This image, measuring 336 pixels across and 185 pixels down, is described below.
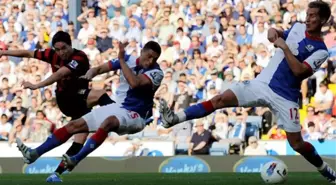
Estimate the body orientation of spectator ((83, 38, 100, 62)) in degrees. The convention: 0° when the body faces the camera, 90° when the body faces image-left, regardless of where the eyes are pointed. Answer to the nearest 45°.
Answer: approximately 0°

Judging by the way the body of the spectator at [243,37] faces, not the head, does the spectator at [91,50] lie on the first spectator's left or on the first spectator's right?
on the first spectator's right

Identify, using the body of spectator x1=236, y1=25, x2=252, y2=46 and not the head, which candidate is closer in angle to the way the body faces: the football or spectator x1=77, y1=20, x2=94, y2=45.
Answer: the football

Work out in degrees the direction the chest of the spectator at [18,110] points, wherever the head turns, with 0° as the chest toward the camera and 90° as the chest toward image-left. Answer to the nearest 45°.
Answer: approximately 0°

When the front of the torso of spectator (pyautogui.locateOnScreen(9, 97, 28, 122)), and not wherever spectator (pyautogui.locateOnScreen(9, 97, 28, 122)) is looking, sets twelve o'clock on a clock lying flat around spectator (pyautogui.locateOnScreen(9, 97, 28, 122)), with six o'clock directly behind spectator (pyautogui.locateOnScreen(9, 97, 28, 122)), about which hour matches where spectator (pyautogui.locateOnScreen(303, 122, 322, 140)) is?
spectator (pyautogui.locateOnScreen(303, 122, 322, 140)) is roughly at 10 o'clock from spectator (pyautogui.locateOnScreen(9, 97, 28, 122)).

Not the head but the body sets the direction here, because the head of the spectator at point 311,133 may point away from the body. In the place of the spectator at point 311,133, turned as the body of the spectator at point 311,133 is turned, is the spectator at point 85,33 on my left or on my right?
on my right
